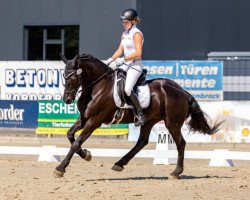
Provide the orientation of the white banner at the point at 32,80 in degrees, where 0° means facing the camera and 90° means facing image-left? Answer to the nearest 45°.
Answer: approximately 0°

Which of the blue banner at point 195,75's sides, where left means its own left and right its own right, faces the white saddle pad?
front

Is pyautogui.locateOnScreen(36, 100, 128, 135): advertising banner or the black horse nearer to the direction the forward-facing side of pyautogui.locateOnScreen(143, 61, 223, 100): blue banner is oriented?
the black horse

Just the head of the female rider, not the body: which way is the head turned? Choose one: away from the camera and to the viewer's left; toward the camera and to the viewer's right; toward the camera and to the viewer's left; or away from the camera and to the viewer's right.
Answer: toward the camera and to the viewer's left

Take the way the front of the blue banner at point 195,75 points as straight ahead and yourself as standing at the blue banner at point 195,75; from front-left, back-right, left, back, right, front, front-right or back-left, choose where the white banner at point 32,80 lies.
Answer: right

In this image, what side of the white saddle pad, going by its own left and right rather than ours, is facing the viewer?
left

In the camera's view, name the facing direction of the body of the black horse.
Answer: to the viewer's left

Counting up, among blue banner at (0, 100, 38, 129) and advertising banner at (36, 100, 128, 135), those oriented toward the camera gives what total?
2

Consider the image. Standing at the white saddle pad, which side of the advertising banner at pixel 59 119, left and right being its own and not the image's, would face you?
front

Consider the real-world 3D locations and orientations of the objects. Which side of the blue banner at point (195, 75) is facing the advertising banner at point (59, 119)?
right

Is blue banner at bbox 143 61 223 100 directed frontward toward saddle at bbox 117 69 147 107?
yes
